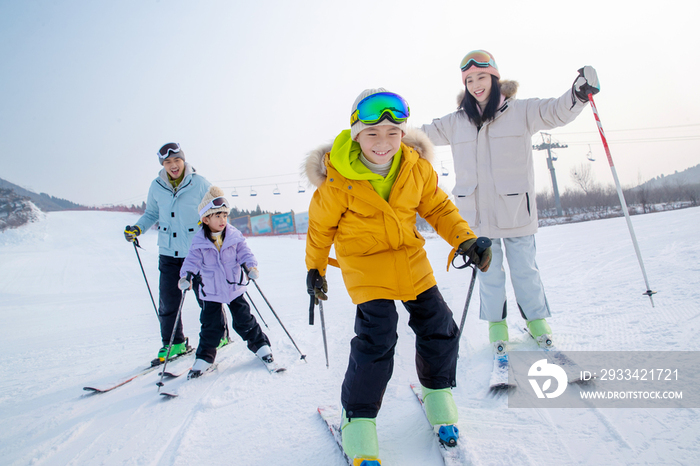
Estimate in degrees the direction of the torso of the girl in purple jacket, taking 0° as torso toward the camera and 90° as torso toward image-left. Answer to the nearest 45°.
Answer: approximately 0°

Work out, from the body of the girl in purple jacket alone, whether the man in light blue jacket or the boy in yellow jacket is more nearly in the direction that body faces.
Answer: the boy in yellow jacket

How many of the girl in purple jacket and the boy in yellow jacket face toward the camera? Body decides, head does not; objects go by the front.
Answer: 2

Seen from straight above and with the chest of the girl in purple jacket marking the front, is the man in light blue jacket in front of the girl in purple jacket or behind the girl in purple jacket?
behind

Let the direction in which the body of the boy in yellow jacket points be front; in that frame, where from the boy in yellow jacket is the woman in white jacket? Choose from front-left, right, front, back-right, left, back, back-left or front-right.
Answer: back-left

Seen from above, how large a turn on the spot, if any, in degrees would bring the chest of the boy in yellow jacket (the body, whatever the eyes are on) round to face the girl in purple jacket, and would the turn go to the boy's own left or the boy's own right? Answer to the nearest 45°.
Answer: approximately 135° to the boy's own right

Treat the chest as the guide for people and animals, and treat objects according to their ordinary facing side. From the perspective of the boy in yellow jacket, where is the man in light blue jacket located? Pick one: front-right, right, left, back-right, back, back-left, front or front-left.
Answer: back-right

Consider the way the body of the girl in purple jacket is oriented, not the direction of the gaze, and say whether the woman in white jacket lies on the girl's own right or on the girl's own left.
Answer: on the girl's own left
